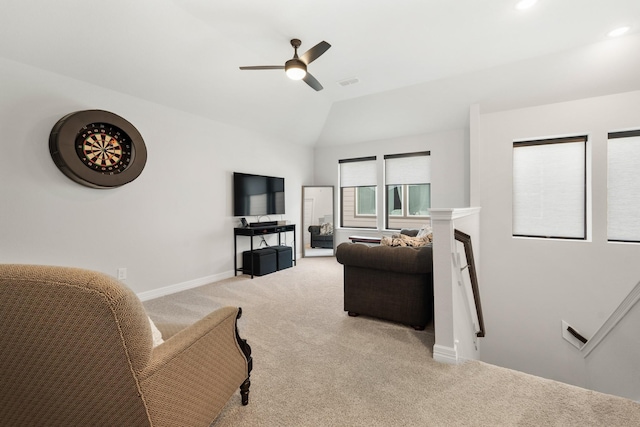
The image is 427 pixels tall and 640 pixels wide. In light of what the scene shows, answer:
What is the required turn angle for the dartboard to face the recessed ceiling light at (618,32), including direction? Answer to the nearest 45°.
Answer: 0° — it already faces it

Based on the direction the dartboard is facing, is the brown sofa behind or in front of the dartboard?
in front

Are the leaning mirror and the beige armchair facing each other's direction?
yes

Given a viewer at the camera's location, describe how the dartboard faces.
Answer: facing the viewer and to the right of the viewer

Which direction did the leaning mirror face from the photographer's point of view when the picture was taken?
facing the viewer

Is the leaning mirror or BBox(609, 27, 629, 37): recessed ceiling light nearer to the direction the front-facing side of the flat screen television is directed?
the recessed ceiling light

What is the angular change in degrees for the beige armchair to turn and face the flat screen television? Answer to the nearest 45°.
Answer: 0° — it already faces it

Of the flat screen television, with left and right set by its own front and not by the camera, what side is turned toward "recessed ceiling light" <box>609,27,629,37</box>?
front

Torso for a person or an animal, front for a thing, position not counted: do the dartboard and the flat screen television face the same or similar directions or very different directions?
same or similar directions

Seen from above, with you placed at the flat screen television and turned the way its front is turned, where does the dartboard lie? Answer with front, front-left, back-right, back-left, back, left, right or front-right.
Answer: right

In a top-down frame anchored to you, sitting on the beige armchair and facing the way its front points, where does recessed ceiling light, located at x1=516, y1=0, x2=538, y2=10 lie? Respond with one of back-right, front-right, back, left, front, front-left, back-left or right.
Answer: front-right

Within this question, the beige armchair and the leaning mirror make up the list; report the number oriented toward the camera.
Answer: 1

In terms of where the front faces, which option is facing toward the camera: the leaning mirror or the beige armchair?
the leaning mirror

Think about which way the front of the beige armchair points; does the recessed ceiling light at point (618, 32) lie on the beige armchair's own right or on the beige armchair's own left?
on the beige armchair's own right

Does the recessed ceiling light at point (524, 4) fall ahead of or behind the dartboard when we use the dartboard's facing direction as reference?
ahead

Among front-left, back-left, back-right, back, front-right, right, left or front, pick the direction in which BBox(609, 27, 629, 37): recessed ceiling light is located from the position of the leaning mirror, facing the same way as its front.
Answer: front-left

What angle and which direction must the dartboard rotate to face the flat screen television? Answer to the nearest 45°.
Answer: approximately 45° to its left
